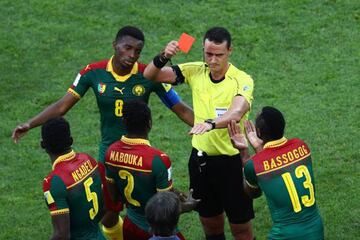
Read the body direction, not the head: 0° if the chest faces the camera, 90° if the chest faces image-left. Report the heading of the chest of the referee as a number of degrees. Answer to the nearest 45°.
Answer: approximately 0°
